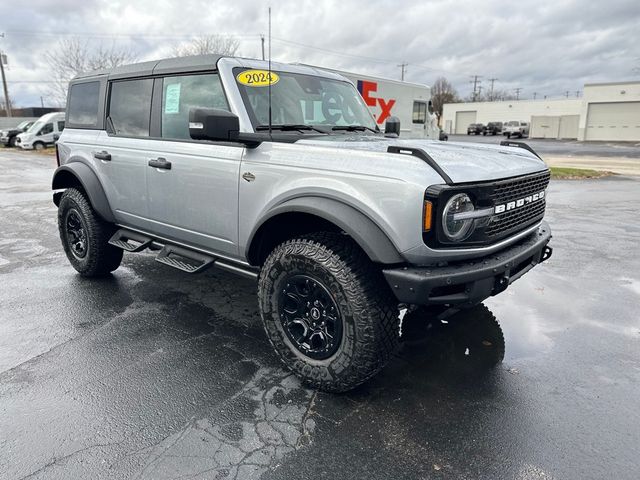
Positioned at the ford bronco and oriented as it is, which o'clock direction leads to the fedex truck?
The fedex truck is roughly at 8 o'clock from the ford bronco.

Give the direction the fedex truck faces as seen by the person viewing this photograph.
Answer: facing away from the viewer and to the right of the viewer

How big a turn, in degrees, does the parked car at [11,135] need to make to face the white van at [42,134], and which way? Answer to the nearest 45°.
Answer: approximately 45° to its left

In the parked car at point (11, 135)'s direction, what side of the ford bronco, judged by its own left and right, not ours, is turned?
back

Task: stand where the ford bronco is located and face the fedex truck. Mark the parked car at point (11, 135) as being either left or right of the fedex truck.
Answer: left

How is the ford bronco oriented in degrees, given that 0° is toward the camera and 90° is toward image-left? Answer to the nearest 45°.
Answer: approximately 315°
